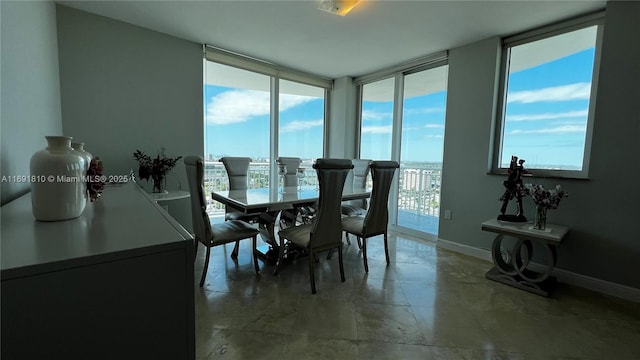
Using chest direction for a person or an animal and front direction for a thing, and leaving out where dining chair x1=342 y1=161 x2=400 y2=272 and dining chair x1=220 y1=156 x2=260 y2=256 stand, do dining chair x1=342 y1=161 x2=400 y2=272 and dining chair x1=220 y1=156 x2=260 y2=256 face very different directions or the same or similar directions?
very different directions

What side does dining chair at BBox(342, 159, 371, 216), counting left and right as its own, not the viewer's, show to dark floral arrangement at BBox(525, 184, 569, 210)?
left

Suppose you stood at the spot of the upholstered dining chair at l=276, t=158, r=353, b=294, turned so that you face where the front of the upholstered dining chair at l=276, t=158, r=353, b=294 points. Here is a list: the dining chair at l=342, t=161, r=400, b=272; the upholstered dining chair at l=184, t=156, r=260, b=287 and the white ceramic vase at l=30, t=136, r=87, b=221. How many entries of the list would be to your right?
1

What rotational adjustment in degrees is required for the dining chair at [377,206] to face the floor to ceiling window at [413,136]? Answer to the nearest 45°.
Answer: approximately 45° to its right

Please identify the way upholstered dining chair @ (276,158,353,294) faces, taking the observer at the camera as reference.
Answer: facing away from the viewer and to the left of the viewer

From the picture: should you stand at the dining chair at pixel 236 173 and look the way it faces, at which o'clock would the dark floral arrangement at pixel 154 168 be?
The dark floral arrangement is roughly at 4 o'clock from the dining chair.

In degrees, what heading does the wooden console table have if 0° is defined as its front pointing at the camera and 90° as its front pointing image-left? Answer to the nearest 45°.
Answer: approximately 45°
